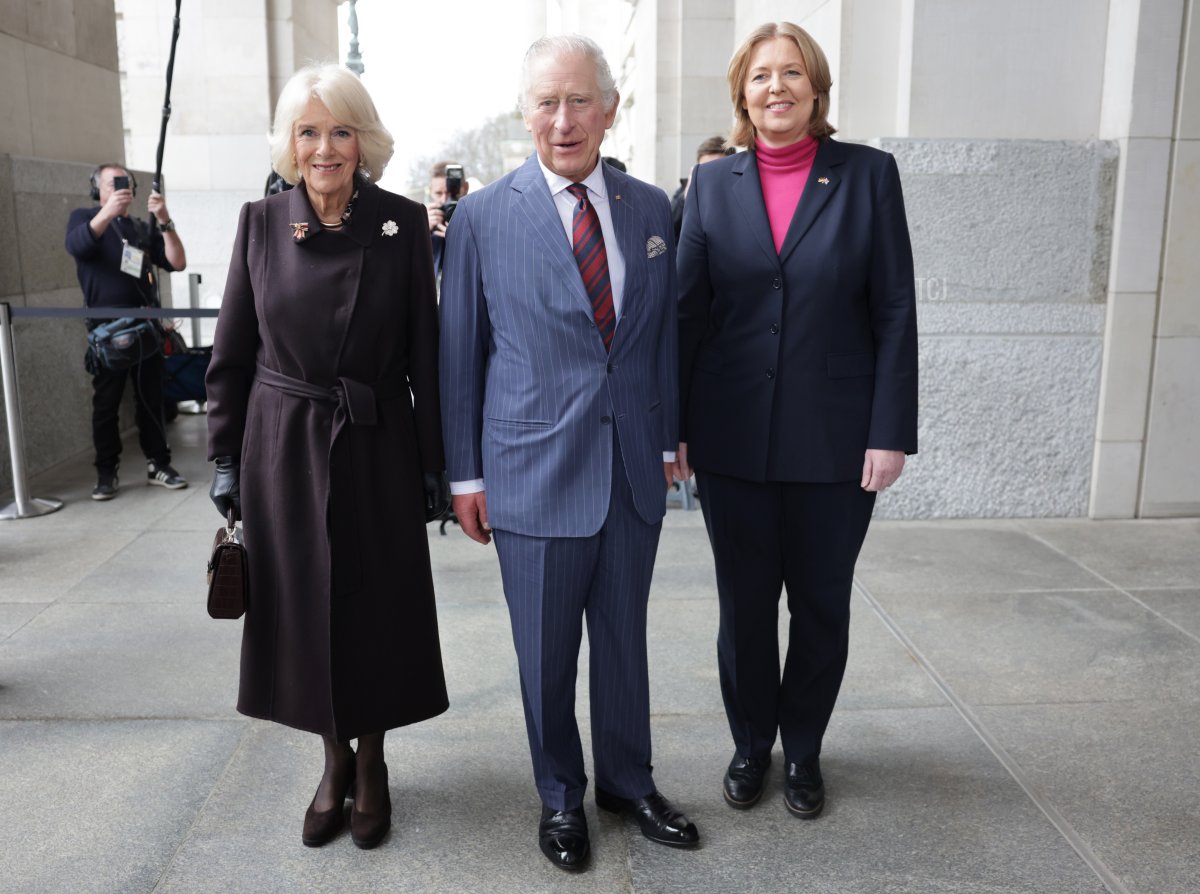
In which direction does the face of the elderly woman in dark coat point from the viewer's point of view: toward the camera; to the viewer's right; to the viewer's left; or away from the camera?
toward the camera

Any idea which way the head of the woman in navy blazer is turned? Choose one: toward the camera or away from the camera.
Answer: toward the camera

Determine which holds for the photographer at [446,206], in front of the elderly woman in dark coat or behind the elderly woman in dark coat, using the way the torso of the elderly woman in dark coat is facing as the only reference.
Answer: behind

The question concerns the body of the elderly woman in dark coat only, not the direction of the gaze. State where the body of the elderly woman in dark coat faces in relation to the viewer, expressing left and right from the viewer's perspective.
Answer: facing the viewer

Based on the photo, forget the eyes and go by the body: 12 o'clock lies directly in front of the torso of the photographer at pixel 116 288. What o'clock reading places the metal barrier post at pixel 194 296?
The metal barrier post is roughly at 8 o'clock from the photographer.

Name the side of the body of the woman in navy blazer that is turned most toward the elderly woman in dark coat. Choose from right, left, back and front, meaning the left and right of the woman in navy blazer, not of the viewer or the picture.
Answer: right

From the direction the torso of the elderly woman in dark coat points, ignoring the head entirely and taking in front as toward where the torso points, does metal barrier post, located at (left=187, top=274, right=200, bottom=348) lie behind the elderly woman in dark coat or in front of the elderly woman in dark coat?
behind

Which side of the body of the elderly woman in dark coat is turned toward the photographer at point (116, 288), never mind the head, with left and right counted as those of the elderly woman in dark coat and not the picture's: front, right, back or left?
back

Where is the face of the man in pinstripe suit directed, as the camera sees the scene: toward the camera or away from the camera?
toward the camera

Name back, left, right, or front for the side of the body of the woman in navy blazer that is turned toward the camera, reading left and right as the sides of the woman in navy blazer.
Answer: front

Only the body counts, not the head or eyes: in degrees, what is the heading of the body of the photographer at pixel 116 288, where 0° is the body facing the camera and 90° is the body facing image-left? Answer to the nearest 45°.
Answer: approximately 315°

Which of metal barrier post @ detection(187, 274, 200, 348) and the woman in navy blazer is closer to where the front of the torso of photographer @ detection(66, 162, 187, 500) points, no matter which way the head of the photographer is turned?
the woman in navy blazer

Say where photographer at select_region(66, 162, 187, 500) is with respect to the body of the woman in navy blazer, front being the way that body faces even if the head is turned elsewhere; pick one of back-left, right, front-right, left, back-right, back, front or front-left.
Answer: back-right

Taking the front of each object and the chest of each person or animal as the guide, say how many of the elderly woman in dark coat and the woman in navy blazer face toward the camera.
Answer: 2

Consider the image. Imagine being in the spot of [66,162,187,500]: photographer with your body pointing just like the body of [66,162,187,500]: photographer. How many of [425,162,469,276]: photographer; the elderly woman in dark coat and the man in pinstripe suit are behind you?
0
